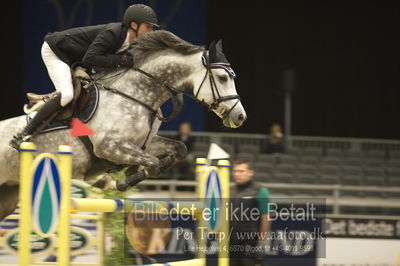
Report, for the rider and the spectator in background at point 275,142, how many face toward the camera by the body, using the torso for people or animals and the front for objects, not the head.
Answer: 1

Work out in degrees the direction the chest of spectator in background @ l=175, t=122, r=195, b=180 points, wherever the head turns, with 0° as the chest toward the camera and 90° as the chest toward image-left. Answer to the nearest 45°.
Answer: approximately 0°

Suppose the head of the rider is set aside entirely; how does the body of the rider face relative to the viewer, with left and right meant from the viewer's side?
facing to the right of the viewer

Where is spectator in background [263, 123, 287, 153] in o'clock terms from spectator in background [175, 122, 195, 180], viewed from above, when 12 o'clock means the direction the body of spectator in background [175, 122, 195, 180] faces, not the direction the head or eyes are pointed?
spectator in background [263, 123, 287, 153] is roughly at 8 o'clock from spectator in background [175, 122, 195, 180].

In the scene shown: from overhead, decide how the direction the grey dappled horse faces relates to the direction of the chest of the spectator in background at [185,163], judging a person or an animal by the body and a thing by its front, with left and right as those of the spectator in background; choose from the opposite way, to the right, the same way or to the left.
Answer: to the left

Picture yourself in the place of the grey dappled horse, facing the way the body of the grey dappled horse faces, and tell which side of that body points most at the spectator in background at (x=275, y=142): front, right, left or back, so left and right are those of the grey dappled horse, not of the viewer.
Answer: left

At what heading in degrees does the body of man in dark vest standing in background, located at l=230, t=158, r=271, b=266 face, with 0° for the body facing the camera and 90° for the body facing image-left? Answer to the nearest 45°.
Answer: approximately 45°

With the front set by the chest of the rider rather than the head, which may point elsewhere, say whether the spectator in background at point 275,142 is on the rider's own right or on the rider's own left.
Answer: on the rider's own left

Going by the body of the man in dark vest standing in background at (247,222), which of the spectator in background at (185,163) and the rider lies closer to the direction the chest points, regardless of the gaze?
the rider

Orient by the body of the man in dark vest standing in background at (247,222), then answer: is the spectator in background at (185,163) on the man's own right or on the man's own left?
on the man's own right

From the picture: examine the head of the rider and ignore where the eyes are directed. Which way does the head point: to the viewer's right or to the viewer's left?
to the viewer's right

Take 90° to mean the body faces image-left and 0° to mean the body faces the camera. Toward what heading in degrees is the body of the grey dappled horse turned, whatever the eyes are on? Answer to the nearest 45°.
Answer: approximately 270°

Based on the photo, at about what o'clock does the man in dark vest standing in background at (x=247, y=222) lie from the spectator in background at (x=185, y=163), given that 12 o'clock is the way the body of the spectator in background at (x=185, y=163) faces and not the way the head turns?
the man in dark vest standing in background at (x=247, y=222) is roughly at 12 o'clock from the spectator in background at (x=185, y=163).
